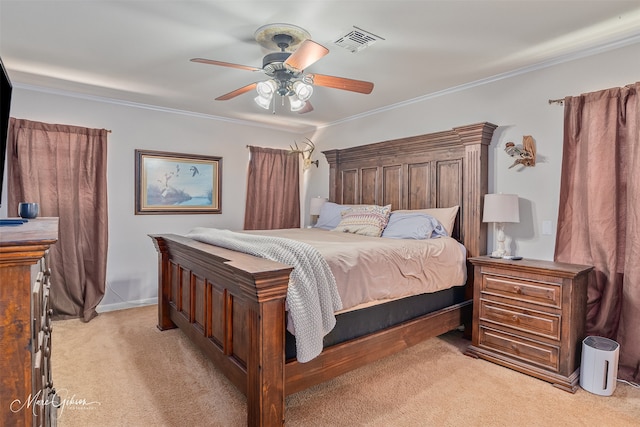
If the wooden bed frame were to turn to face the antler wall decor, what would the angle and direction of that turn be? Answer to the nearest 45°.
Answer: approximately 135° to its right

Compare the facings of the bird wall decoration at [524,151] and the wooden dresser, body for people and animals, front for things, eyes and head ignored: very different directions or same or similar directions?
very different directions

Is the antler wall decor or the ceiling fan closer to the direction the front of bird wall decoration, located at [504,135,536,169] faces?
the ceiling fan

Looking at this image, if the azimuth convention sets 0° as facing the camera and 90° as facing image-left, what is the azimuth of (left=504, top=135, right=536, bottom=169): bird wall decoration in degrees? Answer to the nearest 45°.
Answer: approximately 45°

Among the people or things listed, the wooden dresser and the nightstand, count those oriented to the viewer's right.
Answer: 1

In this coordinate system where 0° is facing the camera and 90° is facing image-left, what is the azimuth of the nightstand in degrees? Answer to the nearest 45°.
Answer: approximately 45°

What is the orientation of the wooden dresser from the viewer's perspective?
to the viewer's right
